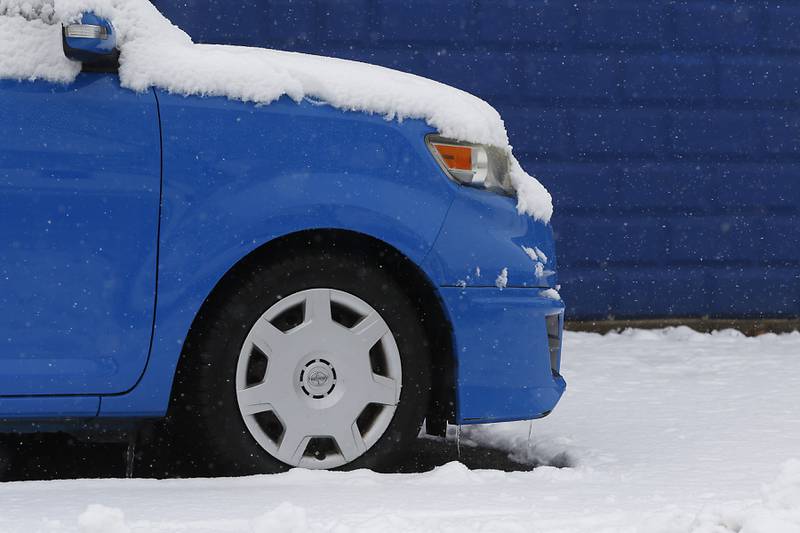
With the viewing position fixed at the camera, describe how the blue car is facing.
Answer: facing to the right of the viewer

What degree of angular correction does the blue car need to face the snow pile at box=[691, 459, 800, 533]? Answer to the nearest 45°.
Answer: approximately 45° to its right

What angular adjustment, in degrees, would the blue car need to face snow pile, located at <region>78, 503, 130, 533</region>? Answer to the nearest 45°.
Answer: approximately 135° to its right

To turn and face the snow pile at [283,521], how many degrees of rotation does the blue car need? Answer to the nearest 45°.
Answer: approximately 90° to its right
